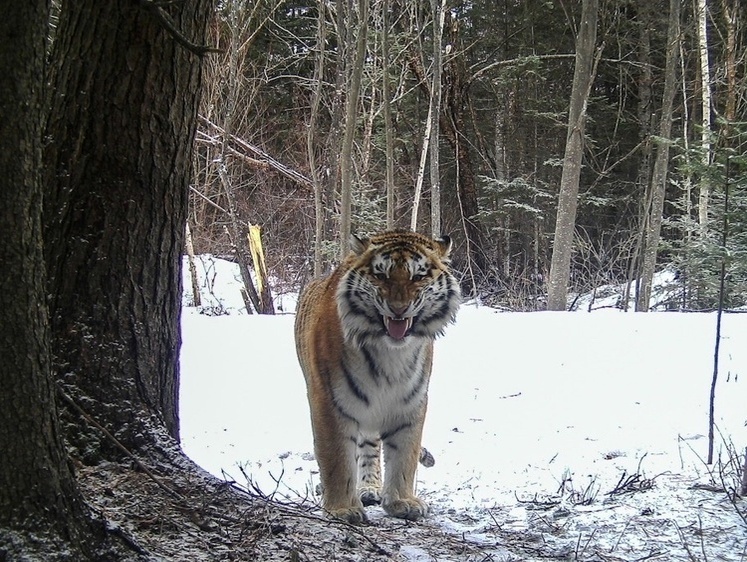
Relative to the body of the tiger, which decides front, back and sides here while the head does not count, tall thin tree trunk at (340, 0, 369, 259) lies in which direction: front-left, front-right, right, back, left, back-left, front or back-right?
back

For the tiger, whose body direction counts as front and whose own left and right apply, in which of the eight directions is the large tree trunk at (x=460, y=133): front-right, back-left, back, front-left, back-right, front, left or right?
back

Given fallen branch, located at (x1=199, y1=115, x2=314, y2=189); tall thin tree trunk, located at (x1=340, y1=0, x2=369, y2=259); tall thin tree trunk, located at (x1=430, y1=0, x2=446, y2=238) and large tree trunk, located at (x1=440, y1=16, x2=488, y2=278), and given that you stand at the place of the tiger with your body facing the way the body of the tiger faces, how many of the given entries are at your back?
4

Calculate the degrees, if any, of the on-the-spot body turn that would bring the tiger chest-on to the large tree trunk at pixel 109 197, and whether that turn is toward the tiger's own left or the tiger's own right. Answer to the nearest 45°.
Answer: approximately 45° to the tiger's own right

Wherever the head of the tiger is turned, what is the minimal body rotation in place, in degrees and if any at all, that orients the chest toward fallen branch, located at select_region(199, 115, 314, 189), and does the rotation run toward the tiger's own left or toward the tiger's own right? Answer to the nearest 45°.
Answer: approximately 180°

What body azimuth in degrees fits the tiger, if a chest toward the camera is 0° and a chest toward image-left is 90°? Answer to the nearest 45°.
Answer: approximately 0°

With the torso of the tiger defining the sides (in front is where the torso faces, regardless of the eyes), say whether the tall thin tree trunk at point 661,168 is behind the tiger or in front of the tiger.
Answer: behind

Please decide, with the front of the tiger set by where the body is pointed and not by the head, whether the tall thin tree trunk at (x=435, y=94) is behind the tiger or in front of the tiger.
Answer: behind
